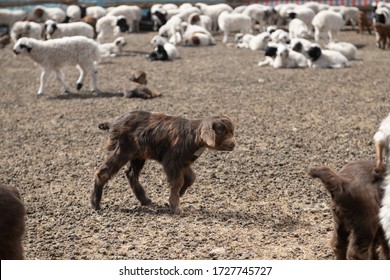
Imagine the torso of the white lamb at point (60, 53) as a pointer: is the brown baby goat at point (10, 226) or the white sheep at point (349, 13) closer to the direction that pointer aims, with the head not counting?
the brown baby goat

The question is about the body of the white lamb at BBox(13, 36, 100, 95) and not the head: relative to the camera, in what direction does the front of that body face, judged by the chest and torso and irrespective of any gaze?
to the viewer's left

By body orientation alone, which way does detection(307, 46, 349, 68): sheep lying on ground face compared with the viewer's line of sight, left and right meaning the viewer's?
facing to the left of the viewer

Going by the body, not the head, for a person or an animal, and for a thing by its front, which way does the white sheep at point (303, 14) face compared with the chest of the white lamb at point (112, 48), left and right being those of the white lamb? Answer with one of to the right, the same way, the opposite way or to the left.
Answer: the opposite way

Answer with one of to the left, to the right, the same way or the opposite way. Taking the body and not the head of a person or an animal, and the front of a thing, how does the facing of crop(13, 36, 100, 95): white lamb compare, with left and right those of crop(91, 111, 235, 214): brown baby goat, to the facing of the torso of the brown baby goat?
the opposite way

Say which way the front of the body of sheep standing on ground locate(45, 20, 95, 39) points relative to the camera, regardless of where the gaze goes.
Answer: to the viewer's left

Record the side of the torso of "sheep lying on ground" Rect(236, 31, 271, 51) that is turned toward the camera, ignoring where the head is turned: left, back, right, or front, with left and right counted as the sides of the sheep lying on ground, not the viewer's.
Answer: right

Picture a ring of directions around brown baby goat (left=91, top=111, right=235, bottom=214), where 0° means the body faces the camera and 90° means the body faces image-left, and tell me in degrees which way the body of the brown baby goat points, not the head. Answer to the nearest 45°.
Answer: approximately 270°
